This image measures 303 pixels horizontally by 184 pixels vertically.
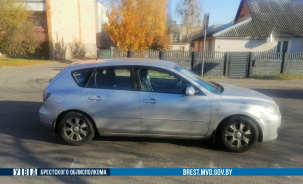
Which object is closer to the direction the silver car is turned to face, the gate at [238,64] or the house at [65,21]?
the gate

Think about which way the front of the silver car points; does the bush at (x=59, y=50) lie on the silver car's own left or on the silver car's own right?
on the silver car's own left

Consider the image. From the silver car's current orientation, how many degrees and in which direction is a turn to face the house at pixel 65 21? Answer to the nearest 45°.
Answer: approximately 135° to its left

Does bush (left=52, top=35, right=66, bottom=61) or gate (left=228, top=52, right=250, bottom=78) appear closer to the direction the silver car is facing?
the gate

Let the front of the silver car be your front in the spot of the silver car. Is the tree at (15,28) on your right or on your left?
on your left

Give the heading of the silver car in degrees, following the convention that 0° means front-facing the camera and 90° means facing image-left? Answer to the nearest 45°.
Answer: approximately 270°

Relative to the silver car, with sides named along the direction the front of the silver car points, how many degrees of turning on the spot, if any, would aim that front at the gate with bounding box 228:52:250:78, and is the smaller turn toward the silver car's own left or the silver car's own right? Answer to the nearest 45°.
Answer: approximately 45° to the silver car's own left

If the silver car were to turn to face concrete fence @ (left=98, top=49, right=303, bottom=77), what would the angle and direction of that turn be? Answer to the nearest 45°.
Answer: approximately 45° to its left

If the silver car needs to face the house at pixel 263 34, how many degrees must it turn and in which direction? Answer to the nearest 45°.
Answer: approximately 45° to its left
